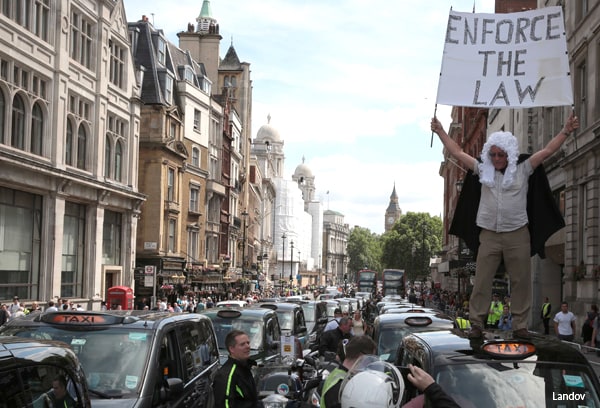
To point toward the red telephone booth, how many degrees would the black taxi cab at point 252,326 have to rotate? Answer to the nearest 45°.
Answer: approximately 135° to its right

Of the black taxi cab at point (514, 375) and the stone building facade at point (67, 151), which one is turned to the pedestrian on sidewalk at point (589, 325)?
the stone building facade

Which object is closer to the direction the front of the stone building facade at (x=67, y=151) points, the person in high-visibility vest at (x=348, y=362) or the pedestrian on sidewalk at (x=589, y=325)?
the pedestrian on sidewalk

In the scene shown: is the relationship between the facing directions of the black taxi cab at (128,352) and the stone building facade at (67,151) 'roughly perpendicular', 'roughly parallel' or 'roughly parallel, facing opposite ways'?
roughly perpendicular

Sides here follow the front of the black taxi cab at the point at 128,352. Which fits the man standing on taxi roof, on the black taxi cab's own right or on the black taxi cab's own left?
on the black taxi cab's own left

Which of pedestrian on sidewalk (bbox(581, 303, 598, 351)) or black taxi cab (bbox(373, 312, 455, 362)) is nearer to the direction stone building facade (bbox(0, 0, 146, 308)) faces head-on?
the pedestrian on sidewalk

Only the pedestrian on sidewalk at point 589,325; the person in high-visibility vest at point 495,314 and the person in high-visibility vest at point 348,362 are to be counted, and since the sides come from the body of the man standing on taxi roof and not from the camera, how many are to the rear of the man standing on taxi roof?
2

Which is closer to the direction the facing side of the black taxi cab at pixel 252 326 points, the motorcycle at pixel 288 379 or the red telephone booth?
the motorcycle

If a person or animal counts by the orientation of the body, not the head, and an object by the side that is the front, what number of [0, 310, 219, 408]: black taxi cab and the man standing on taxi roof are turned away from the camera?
0

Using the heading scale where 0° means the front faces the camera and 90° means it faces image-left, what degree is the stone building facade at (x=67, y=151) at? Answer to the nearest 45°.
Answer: approximately 315°

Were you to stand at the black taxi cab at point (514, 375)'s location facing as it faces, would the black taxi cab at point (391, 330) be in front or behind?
behind

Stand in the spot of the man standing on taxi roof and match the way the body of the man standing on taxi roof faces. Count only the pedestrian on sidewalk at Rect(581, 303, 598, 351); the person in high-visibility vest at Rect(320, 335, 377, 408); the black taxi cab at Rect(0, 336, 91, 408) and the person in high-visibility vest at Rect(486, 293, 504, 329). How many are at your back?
2

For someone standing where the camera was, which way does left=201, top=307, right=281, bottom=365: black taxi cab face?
facing the viewer and to the left of the viewer
